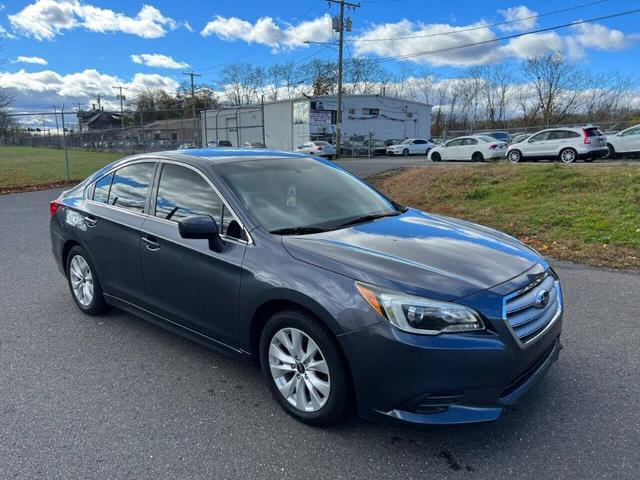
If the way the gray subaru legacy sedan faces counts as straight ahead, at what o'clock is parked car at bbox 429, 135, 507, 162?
The parked car is roughly at 8 o'clock from the gray subaru legacy sedan.

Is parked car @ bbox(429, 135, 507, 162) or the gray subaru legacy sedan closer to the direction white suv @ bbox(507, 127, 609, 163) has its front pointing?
the parked car

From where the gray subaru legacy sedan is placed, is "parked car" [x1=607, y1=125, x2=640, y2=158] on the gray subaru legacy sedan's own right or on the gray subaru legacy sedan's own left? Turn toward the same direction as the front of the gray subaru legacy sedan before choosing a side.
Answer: on the gray subaru legacy sedan's own left

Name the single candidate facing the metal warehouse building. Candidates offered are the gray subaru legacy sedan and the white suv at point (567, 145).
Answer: the white suv

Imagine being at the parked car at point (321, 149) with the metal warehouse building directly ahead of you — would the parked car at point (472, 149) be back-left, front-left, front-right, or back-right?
back-right

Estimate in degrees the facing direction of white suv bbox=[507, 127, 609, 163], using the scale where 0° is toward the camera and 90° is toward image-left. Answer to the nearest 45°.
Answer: approximately 135°

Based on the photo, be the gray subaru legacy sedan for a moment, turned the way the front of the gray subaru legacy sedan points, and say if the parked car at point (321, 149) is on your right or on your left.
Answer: on your left

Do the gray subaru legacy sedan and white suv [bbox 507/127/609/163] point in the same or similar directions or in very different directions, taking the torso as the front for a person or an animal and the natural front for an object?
very different directions

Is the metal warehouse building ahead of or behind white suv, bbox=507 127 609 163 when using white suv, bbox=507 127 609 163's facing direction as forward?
ahead

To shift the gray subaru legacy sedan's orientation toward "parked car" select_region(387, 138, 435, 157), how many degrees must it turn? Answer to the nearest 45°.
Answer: approximately 135° to its left

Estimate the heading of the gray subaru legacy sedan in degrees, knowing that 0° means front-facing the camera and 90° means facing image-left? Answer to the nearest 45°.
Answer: approximately 315°

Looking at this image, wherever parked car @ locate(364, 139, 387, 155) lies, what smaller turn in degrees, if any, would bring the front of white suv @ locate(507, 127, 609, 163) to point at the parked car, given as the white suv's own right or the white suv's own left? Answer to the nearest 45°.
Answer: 0° — it already faces it
